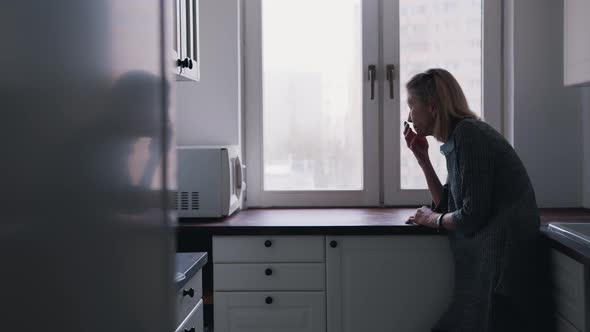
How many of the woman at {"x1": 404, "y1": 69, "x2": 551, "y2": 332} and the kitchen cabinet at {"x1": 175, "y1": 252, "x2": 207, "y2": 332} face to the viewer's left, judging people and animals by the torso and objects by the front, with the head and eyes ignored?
1

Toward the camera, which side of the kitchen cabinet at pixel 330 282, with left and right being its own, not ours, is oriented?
front

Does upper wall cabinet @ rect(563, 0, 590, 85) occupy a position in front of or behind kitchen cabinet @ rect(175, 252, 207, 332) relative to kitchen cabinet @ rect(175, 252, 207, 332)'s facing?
in front

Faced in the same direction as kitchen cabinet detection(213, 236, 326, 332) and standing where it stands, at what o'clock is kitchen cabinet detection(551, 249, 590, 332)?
kitchen cabinet detection(551, 249, 590, 332) is roughly at 10 o'clock from kitchen cabinet detection(213, 236, 326, 332).

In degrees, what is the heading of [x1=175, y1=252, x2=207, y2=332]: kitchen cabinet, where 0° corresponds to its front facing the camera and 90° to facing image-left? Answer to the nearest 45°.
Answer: approximately 270°

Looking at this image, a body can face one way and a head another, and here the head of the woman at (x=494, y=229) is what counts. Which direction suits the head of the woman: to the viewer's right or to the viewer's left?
to the viewer's left

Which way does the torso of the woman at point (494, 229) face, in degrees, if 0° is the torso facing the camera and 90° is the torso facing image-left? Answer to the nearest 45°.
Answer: approximately 90°

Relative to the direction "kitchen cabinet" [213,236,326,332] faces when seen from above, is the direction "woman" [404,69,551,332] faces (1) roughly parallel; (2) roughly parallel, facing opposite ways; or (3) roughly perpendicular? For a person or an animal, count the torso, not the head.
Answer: roughly perpendicular

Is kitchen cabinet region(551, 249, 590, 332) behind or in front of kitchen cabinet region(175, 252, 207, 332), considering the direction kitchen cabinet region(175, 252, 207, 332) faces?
in front
